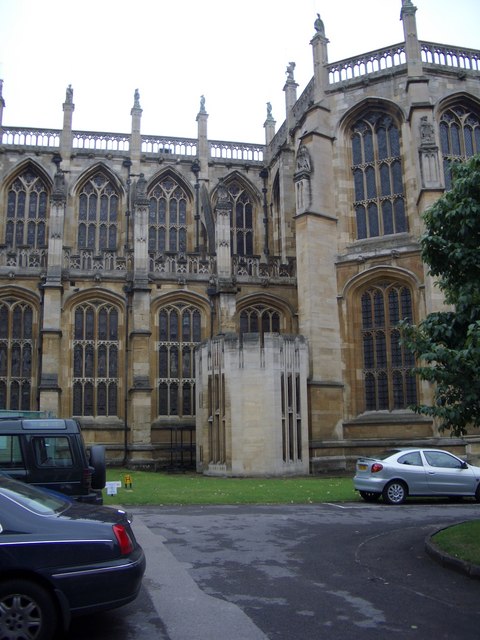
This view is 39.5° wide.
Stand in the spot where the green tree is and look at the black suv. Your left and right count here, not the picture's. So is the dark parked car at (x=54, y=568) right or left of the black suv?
left

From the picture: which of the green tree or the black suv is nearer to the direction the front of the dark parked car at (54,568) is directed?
the black suv

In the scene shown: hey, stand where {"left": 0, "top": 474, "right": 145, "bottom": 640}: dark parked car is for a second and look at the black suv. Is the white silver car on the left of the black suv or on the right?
right
